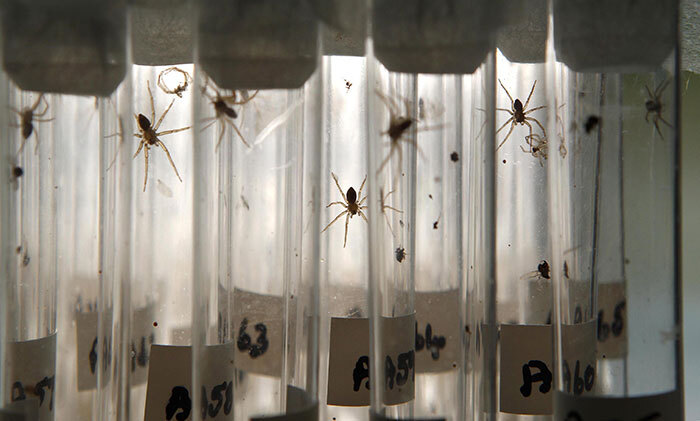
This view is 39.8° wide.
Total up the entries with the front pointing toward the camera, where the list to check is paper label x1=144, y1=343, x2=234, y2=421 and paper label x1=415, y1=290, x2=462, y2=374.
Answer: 2

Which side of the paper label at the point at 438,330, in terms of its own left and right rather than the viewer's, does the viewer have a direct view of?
front

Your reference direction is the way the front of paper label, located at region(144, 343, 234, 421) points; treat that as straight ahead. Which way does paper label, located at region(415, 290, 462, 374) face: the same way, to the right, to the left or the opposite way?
the same way

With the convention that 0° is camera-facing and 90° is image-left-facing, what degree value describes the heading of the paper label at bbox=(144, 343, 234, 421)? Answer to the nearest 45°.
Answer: approximately 0°
